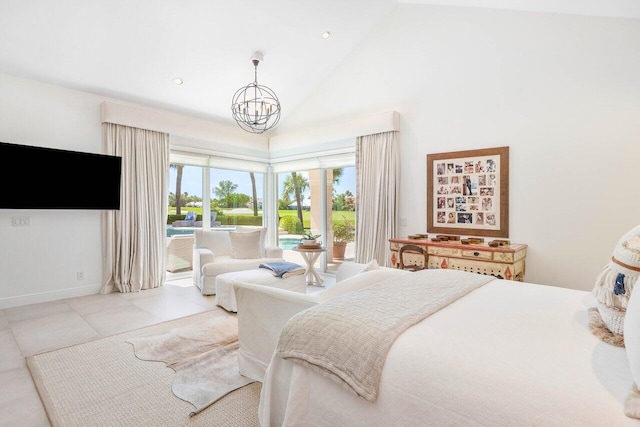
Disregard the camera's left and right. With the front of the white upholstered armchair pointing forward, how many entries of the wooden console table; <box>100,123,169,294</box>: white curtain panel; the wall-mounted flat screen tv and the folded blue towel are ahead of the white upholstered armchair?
2

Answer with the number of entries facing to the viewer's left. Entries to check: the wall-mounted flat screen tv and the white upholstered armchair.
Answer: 0

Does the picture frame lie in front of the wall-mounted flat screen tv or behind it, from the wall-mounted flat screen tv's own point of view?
in front

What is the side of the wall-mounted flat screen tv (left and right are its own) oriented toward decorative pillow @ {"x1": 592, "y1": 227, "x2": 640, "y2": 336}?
front

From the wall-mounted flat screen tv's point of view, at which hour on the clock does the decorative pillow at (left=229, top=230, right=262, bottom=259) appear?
The decorative pillow is roughly at 11 o'clock from the wall-mounted flat screen tv.

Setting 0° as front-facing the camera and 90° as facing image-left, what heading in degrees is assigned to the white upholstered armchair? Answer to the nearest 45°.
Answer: approximately 315°

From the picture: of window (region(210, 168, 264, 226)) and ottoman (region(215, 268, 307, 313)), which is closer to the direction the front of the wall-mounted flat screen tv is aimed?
the ottoman

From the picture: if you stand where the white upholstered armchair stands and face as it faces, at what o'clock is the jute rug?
The jute rug is roughly at 2 o'clock from the white upholstered armchair.

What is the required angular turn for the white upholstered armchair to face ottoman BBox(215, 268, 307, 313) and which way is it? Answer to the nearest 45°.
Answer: approximately 45° to its right

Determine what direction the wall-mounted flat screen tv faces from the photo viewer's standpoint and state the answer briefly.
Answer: facing the viewer and to the right of the viewer

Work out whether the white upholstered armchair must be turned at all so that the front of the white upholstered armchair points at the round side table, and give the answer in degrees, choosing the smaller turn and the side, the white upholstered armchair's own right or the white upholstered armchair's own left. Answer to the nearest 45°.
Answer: approximately 45° to the white upholstered armchair's own left
